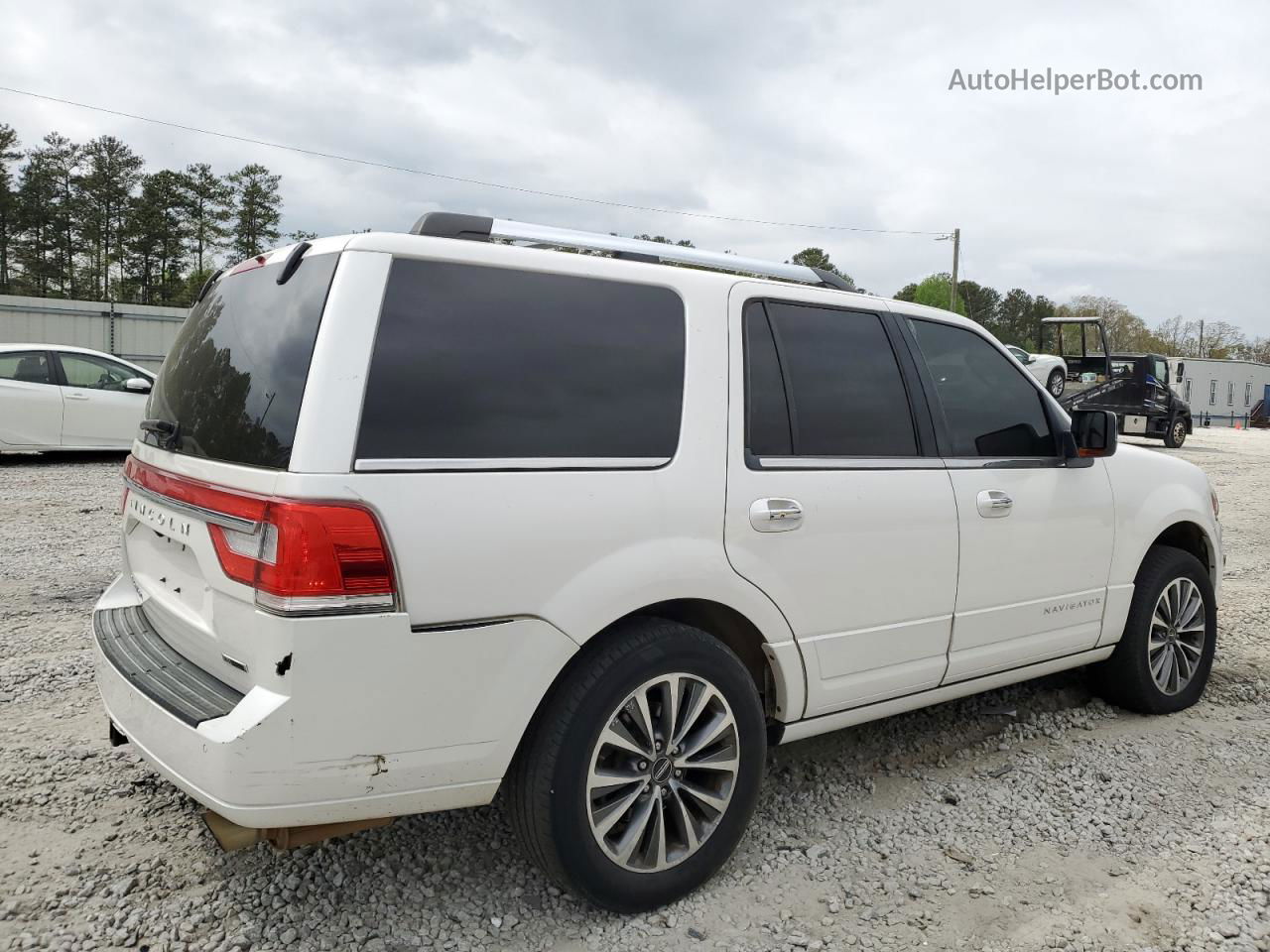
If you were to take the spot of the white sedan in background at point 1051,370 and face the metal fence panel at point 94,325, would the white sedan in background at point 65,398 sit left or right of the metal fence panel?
left

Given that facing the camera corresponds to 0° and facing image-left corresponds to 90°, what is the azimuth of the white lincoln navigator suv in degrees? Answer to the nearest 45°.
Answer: approximately 225°

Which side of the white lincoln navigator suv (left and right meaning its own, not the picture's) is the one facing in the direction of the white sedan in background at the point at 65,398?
left

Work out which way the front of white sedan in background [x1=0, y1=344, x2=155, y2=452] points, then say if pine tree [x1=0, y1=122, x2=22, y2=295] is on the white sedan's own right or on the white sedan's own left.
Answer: on the white sedan's own left

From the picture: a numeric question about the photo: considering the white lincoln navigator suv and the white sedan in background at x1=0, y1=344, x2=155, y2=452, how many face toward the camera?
0

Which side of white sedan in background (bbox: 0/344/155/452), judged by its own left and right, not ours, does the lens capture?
right

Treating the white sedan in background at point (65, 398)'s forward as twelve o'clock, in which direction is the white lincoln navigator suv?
The white lincoln navigator suv is roughly at 3 o'clock from the white sedan in background.

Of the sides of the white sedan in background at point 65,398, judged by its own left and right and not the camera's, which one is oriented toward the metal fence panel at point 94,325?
left

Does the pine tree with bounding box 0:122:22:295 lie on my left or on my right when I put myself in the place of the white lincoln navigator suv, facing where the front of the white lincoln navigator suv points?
on my left

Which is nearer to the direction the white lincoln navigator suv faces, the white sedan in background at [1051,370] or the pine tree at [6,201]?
the white sedan in background
